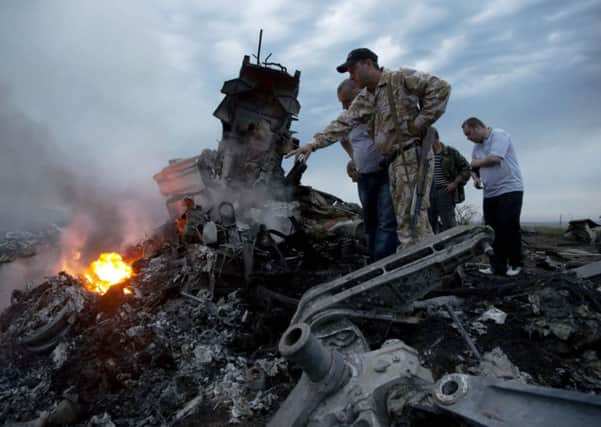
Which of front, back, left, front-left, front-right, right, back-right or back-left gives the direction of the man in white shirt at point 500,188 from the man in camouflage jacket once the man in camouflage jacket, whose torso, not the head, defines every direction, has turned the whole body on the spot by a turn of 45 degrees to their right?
back-right

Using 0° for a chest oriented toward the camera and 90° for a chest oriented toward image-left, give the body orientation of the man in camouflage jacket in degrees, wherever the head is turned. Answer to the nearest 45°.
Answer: approximately 45°

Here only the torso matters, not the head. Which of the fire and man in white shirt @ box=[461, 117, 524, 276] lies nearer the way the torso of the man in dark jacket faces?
the fire

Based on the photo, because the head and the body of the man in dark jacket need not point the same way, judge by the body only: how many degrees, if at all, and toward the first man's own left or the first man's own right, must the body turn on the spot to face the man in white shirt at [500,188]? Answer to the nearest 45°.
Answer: approximately 45° to the first man's own left

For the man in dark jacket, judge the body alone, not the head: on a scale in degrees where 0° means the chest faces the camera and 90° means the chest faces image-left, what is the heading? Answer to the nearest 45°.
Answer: approximately 45°

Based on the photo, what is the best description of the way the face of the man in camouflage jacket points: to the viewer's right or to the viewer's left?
to the viewer's left

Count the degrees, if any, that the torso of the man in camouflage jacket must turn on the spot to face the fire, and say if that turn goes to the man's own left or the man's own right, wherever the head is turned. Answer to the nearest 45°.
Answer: approximately 45° to the man's own right
